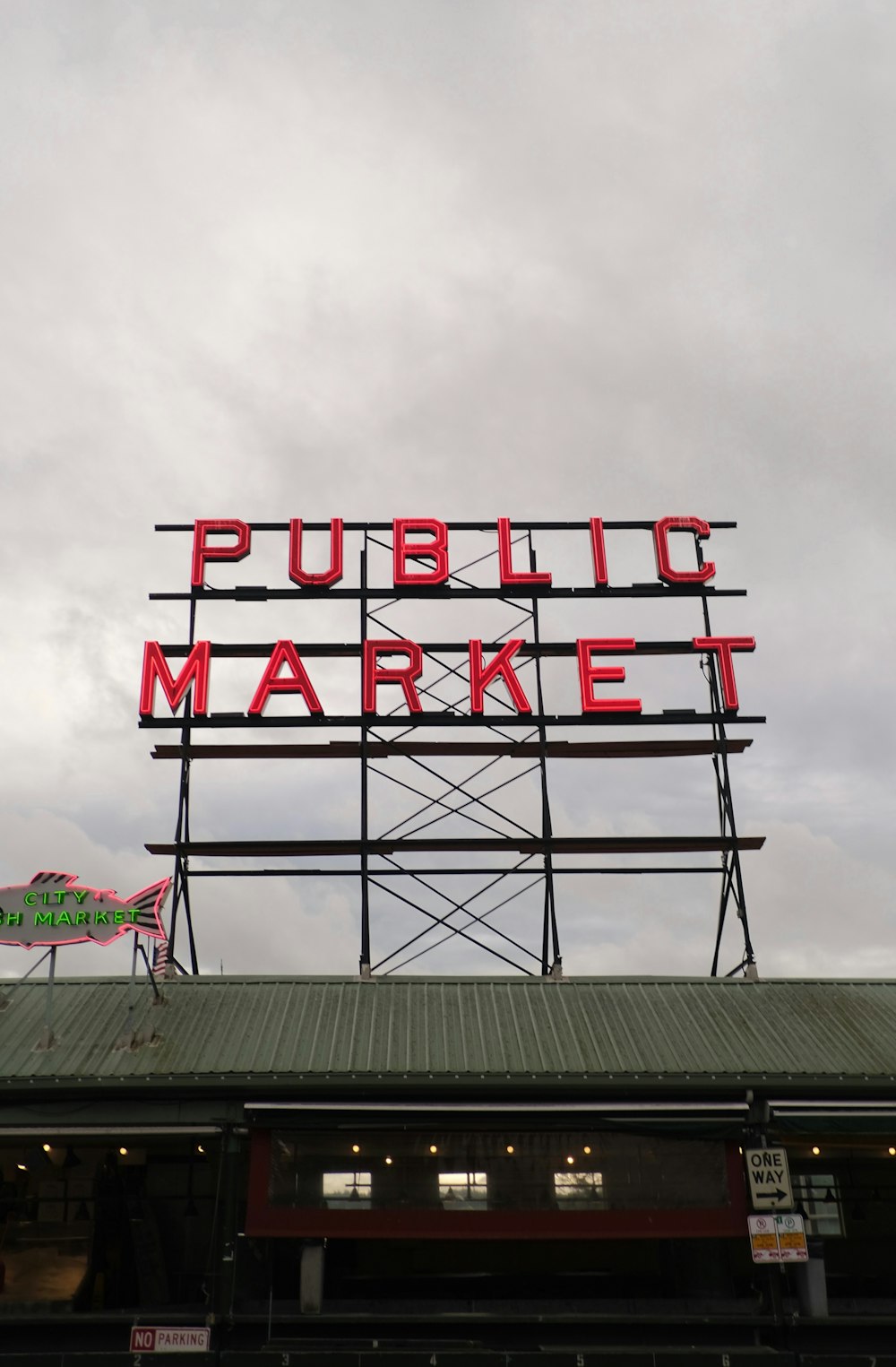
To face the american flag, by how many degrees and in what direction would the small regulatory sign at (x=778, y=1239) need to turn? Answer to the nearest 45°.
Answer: approximately 90° to its right

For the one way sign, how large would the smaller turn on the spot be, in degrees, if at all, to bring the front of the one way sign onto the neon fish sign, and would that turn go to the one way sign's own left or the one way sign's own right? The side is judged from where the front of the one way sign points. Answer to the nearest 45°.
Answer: approximately 90° to the one way sign's own right

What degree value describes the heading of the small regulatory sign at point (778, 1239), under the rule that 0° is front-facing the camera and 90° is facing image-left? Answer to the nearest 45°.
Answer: approximately 0°
